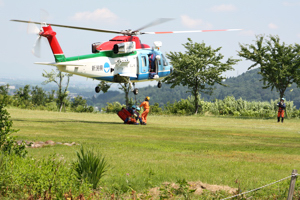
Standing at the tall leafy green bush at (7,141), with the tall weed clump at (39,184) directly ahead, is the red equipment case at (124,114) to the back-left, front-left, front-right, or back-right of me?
back-left

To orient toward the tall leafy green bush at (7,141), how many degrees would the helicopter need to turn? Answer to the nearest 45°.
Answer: approximately 135° to its right

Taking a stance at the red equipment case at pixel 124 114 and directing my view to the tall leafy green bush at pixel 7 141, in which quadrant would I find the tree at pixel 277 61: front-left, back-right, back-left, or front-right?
back-left

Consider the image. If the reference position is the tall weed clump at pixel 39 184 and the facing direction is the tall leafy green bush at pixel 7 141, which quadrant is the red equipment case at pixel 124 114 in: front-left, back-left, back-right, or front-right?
front-right

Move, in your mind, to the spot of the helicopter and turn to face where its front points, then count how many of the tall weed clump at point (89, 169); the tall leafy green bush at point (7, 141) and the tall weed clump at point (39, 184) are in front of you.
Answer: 0

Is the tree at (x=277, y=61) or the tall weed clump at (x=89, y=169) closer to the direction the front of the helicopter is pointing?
the tree

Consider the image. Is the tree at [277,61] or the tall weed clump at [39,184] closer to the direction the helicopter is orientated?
the tree

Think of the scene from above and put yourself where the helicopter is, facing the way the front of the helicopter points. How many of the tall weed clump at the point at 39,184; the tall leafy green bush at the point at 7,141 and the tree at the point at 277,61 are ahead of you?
1

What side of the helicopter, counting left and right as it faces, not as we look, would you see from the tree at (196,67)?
front

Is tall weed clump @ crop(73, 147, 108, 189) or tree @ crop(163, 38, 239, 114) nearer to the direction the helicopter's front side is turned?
the tree

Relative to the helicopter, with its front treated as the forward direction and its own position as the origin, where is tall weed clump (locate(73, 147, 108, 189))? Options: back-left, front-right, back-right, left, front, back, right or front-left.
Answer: back-right

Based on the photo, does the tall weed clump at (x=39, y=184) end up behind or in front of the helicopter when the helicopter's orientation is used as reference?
behind

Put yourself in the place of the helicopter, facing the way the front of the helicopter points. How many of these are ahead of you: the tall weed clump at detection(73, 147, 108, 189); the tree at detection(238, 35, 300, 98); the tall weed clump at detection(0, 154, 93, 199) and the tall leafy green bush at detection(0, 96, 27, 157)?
1

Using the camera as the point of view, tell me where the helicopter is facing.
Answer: facing away from the viewer and to the right of the viewer
